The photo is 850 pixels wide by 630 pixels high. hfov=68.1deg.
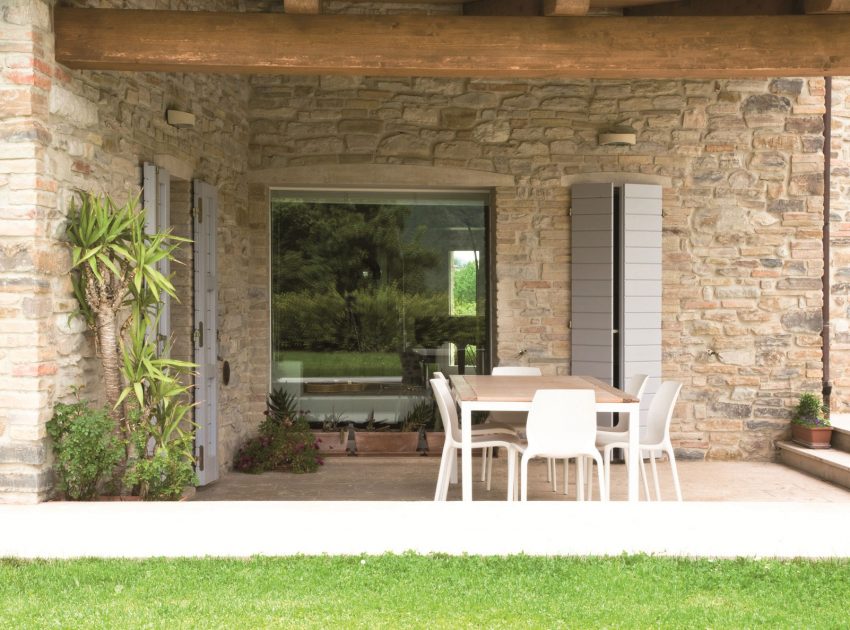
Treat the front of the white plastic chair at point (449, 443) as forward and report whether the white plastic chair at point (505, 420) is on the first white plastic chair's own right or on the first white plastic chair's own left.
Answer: on the first white plastic chair's own left

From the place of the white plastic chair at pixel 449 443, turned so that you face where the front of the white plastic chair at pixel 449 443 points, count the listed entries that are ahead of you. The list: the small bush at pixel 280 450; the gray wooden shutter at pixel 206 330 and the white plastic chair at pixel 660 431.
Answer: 1

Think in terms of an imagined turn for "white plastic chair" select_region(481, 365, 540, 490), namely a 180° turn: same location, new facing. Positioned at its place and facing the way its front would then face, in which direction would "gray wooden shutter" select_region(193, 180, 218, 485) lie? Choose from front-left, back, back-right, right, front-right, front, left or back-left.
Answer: left

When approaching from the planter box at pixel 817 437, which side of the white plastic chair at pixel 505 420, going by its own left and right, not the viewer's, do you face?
left

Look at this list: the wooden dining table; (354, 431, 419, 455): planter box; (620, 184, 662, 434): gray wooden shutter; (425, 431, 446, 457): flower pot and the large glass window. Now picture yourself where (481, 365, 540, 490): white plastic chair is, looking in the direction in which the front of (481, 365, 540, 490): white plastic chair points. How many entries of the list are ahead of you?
1

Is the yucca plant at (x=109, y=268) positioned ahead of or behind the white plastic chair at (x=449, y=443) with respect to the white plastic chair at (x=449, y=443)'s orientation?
behind

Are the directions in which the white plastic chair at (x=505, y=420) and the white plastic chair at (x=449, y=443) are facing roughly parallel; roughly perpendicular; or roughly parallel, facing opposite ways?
roughly perpendicular

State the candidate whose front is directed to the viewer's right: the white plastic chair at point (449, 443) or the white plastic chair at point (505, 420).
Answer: the white plastic chair at point (449, 443)

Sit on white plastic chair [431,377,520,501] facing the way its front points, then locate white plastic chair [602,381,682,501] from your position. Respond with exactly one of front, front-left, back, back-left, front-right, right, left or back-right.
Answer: front

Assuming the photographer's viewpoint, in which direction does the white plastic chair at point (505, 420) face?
facing the viewer

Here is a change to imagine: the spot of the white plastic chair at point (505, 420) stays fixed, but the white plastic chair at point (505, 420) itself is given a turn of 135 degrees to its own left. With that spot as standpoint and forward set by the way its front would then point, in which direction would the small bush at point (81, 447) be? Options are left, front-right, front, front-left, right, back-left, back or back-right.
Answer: back

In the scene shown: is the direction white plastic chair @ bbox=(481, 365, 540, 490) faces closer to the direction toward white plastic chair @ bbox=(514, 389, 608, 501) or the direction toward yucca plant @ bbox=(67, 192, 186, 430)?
the white plastic chair

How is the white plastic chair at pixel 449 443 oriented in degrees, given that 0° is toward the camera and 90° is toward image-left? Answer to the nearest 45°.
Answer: approximately 270°
